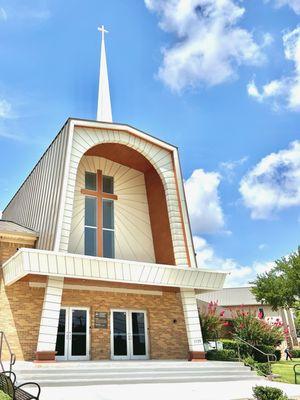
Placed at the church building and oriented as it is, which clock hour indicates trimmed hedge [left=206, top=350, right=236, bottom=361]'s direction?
The trimmed hedge is roughly at 10 o'clock from the church building.

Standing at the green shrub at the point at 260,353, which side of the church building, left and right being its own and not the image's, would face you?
left

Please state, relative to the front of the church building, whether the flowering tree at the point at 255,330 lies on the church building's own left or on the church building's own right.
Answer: on the church building's own left

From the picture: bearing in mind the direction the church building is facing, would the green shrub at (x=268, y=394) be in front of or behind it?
in front

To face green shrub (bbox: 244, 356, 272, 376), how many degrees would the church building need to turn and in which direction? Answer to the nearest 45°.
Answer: approximately 45° to its left

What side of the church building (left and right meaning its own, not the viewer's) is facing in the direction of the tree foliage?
left

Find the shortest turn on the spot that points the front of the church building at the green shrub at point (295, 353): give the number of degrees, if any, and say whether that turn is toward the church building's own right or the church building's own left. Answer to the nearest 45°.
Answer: approximately 90° to the church building's own left
